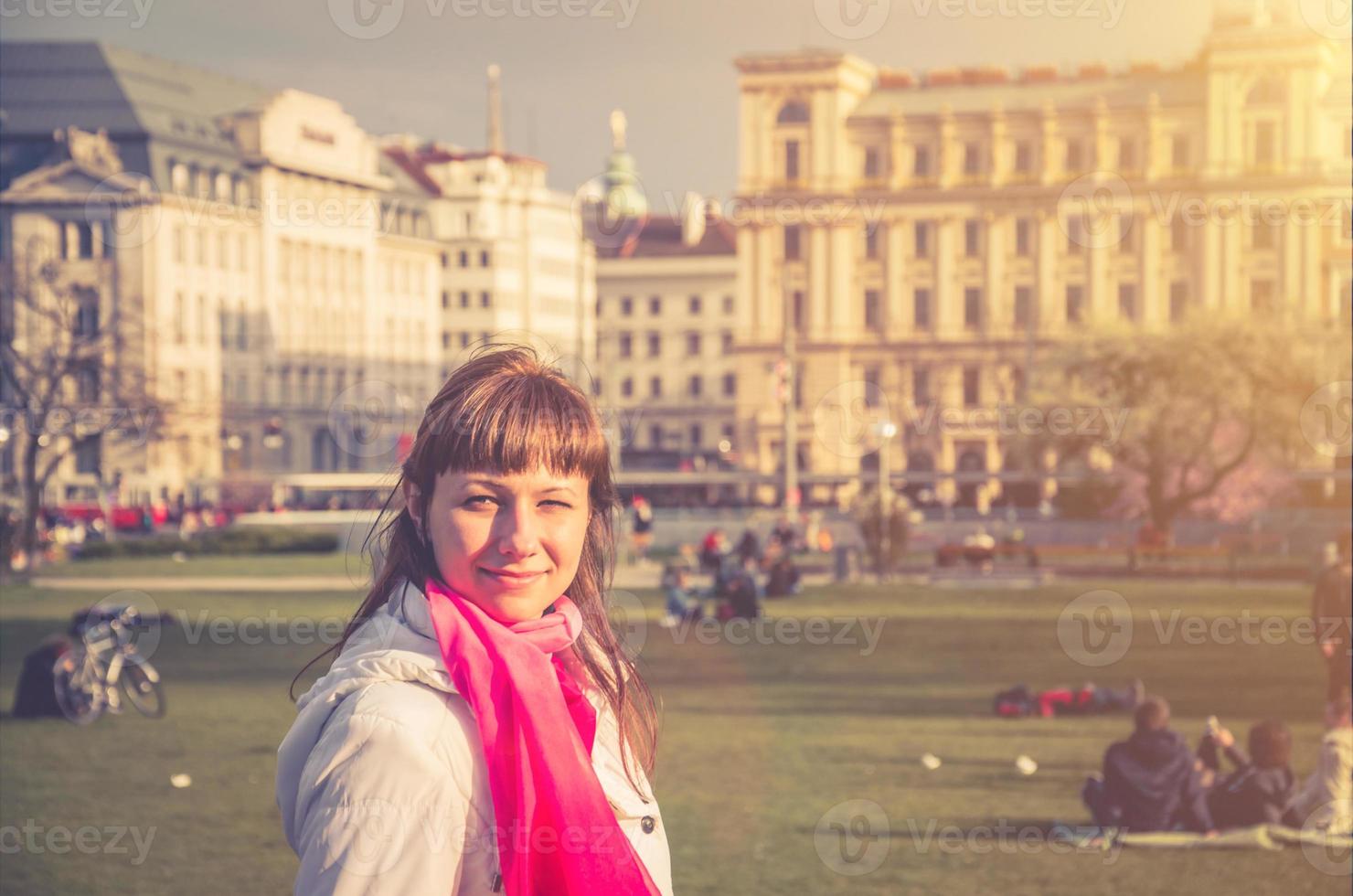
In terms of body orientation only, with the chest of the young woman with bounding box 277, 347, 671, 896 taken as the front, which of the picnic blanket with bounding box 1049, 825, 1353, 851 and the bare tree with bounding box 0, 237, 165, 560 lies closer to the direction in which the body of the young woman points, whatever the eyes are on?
the picnic blanket

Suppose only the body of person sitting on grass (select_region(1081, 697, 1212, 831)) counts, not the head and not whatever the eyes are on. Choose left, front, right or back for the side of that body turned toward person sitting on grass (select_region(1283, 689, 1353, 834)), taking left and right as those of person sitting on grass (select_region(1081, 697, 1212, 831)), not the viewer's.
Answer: right

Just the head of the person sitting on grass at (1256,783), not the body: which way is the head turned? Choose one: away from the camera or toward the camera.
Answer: away from the camera

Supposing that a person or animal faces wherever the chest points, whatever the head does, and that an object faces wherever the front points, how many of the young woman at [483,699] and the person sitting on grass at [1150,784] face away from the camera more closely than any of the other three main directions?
1

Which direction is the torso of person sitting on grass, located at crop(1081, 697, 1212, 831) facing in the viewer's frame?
away from the camera

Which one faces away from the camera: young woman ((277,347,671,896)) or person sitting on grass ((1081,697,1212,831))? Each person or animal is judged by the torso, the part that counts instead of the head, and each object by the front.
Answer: the person sitting on grass

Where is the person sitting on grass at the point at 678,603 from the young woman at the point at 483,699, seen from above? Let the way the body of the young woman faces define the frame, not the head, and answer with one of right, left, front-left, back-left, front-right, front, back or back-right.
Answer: back-left

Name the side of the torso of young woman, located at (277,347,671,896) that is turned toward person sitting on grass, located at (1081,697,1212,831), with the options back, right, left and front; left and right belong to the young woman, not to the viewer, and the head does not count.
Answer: left

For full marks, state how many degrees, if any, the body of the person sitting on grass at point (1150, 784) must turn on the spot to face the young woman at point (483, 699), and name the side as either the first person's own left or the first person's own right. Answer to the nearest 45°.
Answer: approximately 180°
